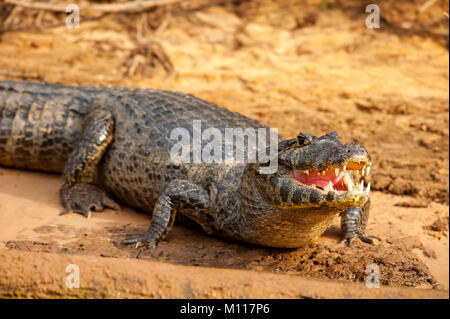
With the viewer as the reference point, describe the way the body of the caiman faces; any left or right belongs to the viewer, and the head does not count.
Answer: facing the viewer and to the right of the viewer
